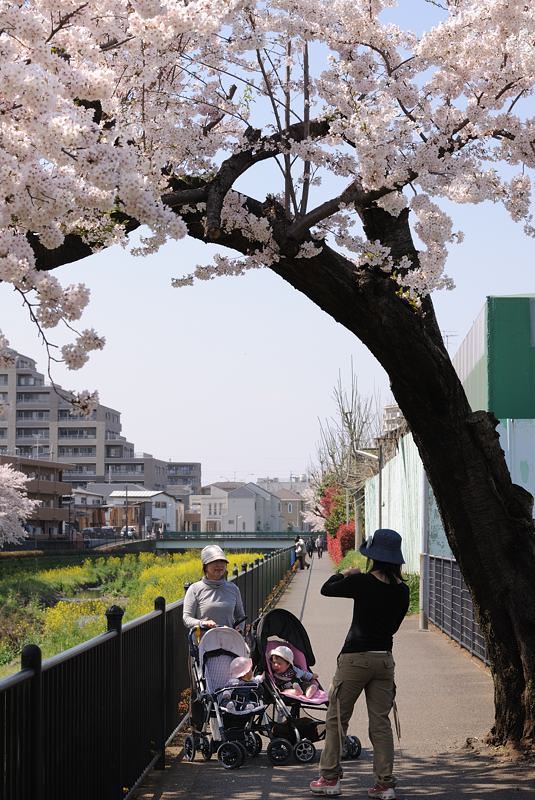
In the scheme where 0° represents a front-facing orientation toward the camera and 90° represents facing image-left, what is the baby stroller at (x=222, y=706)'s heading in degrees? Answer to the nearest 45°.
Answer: approximately 315°

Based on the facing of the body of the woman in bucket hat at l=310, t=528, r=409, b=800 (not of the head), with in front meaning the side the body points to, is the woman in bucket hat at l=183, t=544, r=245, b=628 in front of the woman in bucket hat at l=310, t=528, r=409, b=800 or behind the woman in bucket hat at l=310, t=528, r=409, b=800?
in front

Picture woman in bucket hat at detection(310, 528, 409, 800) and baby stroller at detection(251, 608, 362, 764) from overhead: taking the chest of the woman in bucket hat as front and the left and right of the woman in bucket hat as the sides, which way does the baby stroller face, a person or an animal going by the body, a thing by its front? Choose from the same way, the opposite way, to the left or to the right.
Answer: the opposite way

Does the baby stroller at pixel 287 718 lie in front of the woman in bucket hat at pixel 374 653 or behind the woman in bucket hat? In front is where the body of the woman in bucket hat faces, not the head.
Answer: in front

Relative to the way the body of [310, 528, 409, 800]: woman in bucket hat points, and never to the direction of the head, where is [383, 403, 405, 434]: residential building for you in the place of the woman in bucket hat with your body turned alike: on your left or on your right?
on your right

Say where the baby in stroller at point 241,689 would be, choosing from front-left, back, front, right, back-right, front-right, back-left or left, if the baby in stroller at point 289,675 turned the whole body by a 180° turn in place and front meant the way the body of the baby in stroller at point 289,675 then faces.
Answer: left

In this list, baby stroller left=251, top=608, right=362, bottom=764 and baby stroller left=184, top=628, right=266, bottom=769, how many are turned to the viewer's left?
0

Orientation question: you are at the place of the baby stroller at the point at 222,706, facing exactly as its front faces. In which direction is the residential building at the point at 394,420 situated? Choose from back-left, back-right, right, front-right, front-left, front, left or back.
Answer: back-left

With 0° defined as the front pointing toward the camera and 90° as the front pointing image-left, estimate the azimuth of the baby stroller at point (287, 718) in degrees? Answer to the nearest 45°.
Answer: approximately 315°

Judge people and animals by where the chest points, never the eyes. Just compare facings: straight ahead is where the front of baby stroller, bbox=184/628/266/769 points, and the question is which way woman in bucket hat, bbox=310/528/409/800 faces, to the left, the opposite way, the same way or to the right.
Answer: the opposite way

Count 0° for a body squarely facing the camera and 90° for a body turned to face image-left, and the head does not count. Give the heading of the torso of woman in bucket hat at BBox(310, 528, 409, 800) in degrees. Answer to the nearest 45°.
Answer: approximately 135°

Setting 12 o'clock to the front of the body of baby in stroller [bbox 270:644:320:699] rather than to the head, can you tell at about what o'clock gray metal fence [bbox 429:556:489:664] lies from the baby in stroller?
The gray metal fence is roughly at 8 o'clock from the baby in stroller.
